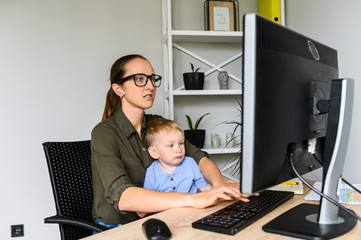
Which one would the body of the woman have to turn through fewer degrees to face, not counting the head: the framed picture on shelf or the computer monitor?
the computer monitor

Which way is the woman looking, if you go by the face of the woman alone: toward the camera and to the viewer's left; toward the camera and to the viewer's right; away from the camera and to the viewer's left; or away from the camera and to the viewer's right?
toward the camera and to the viewer's right

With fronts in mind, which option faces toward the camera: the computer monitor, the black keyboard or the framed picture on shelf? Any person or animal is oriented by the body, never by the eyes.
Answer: the framed picture on shelf

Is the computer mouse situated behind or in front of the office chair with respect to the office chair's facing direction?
in front

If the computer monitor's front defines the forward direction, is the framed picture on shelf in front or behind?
in front

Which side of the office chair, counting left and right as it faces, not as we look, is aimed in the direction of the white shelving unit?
left

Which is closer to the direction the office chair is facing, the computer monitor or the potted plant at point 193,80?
the computer monitor

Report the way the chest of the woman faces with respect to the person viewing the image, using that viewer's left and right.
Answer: facing the viewer and to the right of the viewer

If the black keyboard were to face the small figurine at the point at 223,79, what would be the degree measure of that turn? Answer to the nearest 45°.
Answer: approximately 45° to its right

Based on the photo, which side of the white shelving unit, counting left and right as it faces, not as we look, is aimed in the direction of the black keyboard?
front

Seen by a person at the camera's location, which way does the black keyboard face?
facing away from the viewer and to the left of the viewer

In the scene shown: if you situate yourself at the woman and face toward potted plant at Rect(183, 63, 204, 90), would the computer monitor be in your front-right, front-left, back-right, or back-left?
back-right
